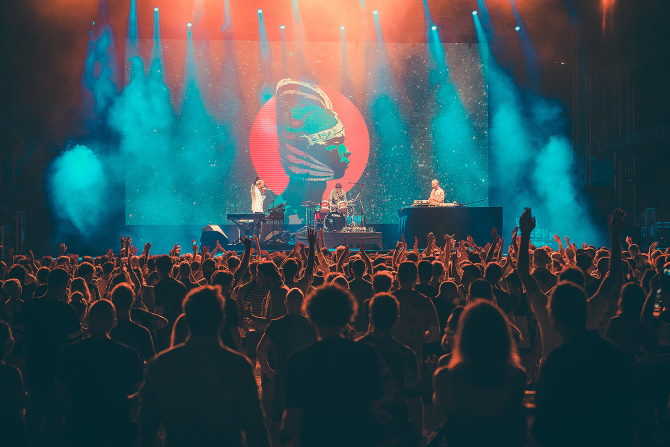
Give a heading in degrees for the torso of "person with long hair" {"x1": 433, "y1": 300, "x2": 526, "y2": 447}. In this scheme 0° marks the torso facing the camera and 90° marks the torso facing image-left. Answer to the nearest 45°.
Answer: approximately 180°

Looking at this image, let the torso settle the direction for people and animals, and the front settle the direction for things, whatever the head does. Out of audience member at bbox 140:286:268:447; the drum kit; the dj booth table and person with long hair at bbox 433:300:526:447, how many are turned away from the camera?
2

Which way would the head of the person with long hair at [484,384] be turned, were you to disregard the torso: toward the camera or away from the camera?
away from the camera

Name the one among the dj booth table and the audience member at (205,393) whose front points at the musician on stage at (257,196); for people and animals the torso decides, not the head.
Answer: the audience member

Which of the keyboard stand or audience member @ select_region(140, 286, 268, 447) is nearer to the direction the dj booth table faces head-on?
the audience member

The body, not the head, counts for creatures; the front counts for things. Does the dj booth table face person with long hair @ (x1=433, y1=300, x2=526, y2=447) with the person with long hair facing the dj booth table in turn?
yes

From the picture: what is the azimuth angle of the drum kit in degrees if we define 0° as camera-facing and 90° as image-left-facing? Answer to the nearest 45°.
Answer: approximately 0°

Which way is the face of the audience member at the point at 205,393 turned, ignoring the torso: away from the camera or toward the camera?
away from the camera

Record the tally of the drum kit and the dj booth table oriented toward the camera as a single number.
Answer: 2

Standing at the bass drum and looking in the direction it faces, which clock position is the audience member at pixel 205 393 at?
The audience member is roughly at 12 o'clock from the bass drum.

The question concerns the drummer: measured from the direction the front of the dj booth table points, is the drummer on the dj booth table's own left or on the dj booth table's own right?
on the dj booth table's own right

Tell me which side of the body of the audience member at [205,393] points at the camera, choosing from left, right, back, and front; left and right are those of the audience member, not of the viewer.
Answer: back

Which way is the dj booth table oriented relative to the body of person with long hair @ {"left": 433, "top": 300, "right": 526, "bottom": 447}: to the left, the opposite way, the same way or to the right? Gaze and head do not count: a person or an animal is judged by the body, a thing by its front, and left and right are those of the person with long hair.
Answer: the opposite way
